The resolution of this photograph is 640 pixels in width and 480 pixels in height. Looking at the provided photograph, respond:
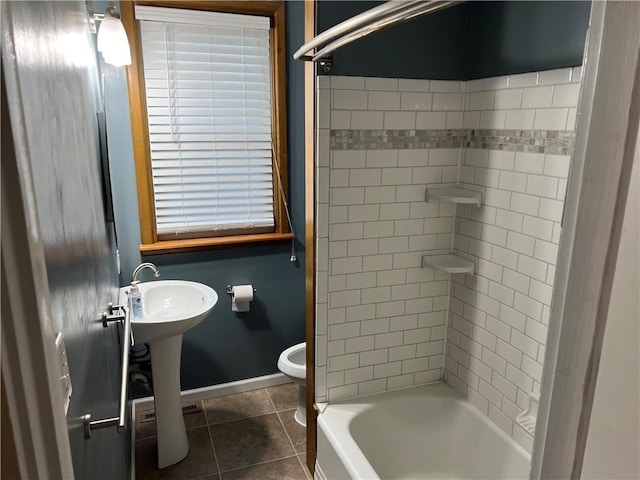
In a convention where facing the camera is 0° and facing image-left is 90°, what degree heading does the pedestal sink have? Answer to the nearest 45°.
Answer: approximately 270°

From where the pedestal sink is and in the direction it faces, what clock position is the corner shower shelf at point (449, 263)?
The corner shower shelf is roughly at 1 o'clock from the pedestal sink.

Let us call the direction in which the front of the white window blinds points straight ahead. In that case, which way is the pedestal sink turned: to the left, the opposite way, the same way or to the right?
to the left

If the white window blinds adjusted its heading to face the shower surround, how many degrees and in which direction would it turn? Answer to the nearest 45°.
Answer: approximately 45° to its left

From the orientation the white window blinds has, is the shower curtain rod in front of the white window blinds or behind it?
in front

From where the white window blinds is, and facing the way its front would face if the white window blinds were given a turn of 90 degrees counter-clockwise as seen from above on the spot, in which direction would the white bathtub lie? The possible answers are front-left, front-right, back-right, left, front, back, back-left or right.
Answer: front-right

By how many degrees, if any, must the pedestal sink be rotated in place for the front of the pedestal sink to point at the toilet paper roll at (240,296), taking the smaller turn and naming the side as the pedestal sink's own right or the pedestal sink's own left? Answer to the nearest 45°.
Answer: approximately 45° to the pedestal sink's own left

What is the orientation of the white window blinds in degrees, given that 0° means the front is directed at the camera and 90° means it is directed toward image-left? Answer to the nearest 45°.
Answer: approximately 0°

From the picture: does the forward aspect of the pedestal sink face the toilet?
yes

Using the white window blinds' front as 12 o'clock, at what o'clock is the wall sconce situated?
The wall sconce is roughly at 1 o'clock from the white window blinds.
